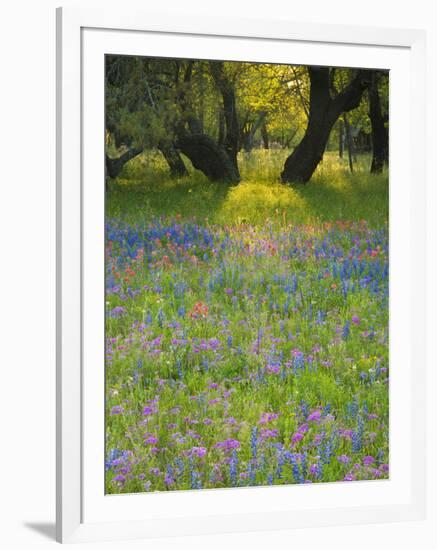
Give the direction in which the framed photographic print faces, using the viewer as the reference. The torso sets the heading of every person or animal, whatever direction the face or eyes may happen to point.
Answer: facing the viewer and to the right of the viewer
